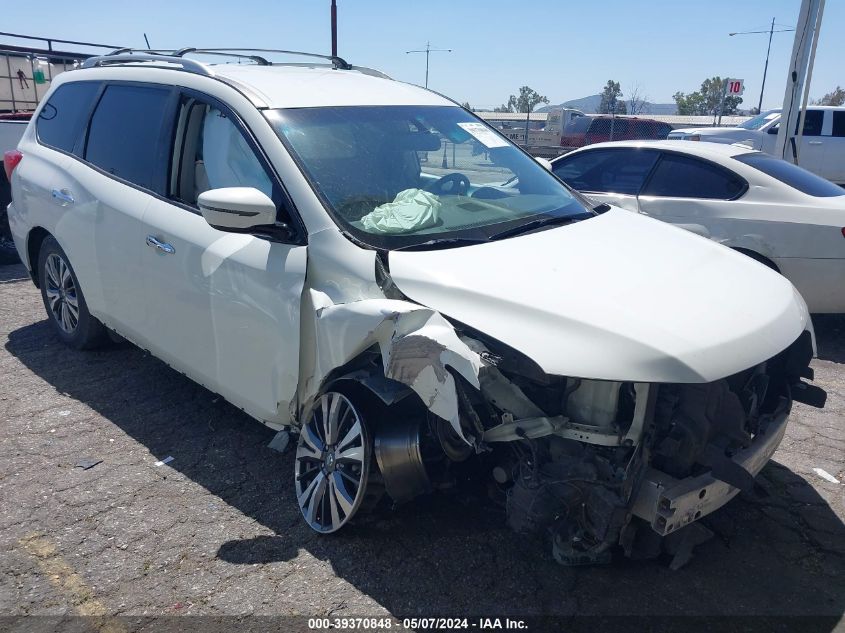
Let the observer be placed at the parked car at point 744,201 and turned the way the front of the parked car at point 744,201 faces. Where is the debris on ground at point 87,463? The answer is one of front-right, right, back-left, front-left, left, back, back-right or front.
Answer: left

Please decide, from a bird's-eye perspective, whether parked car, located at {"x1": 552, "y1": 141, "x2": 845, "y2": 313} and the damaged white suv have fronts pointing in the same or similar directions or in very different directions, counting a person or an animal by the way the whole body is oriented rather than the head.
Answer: very different directions

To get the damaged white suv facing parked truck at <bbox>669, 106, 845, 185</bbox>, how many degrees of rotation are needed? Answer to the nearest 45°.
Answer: approximately 90° to its left

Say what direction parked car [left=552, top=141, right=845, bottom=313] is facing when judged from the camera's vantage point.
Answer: facing away from the viewer and to the left of the viewer

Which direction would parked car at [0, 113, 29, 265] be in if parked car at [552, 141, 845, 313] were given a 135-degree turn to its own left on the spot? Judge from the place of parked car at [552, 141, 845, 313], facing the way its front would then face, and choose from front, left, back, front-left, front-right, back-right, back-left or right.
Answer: right

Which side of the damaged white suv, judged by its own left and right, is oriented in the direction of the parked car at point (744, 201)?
left

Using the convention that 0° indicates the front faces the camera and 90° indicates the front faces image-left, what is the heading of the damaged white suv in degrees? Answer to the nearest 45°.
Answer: approximately 315°

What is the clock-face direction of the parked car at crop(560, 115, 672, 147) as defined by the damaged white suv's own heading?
The parked car is roughly at 8 o'clock from the damaged white suv.
